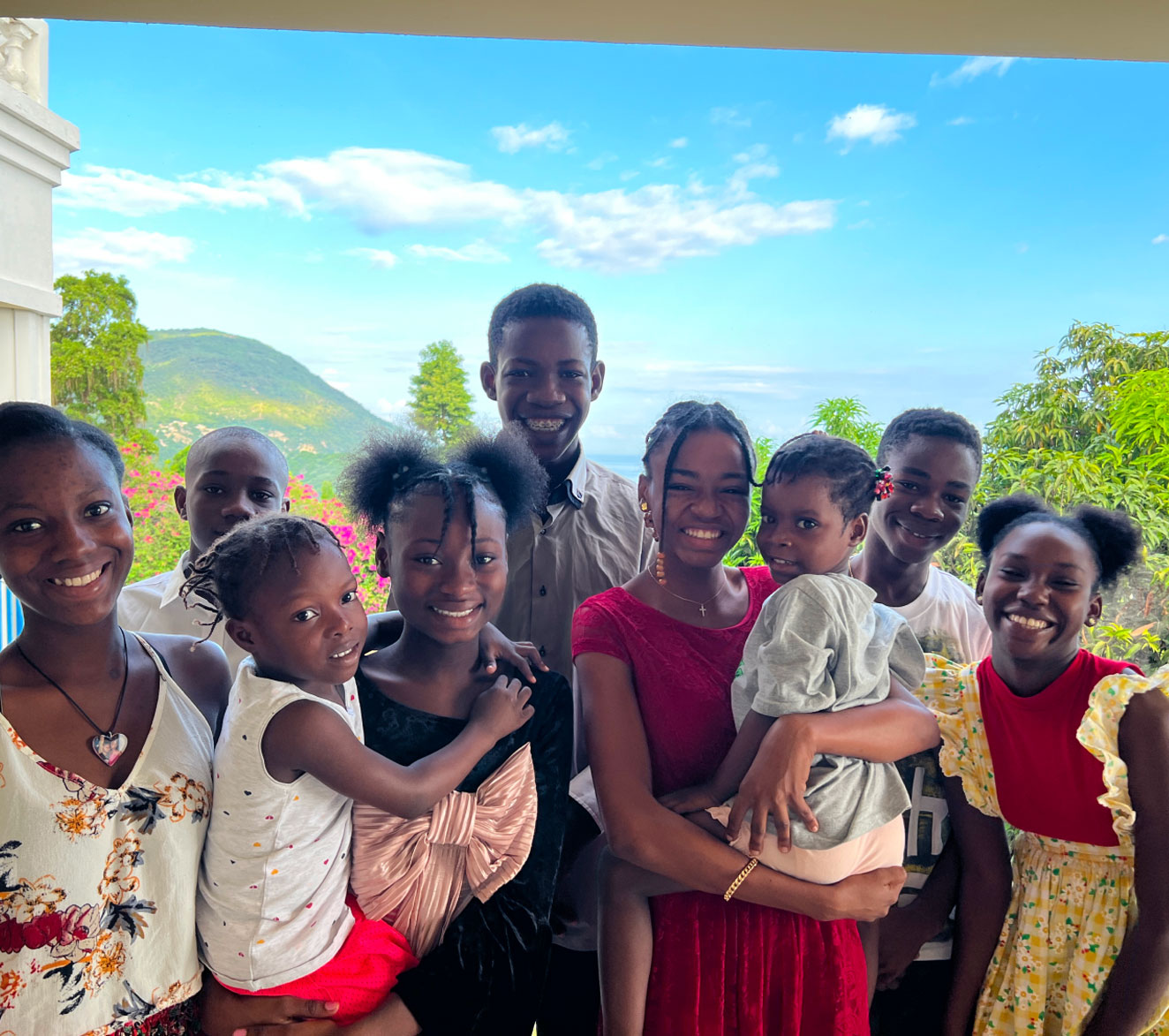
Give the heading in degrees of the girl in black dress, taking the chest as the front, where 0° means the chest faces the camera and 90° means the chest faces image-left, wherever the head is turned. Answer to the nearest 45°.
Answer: approximately 0°

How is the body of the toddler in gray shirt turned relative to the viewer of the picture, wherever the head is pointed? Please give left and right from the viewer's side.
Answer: facing to the left of the viewer

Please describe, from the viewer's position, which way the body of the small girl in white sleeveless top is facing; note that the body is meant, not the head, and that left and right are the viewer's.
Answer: facing to the right of the viewer

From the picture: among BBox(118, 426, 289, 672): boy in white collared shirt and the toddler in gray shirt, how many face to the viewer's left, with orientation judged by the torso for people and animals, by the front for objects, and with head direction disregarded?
1

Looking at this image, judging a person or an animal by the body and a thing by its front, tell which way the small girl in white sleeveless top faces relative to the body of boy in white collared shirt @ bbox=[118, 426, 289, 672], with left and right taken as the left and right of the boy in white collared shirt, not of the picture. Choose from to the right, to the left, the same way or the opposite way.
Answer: to the left

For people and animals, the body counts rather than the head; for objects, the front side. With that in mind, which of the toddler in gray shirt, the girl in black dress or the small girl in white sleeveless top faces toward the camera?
the girl in black dress

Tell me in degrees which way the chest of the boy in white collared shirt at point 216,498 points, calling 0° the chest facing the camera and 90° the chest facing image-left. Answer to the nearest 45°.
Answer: approximately 0°

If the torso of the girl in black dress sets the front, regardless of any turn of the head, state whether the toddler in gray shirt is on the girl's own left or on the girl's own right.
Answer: on the girl's own left

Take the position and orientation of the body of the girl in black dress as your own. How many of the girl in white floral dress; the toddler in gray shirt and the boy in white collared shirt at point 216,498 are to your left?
1

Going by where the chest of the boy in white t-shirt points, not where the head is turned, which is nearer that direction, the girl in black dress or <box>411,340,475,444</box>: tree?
the girl in black dress
